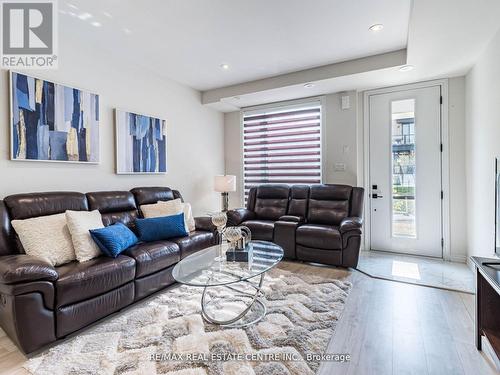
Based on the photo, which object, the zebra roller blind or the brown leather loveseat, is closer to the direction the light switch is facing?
the brown leather loveseat

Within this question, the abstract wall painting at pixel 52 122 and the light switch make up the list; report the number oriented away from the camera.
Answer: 0

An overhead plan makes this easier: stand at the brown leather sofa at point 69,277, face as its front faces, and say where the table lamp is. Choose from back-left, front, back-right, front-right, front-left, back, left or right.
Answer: left

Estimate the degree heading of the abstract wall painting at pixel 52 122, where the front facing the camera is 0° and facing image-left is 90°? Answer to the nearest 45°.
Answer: approximately 315°

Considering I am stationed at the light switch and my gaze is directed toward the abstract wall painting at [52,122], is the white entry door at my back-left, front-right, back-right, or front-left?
back-left

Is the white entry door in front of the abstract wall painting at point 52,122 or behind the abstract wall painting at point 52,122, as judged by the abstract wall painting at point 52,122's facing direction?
in front

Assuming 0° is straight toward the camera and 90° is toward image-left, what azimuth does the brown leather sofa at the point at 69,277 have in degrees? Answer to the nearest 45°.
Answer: approximately 315°
